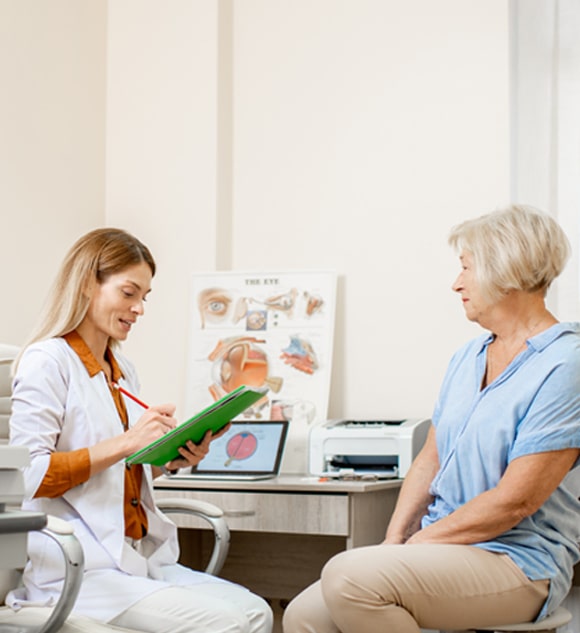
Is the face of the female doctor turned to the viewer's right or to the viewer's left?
to the viewer's right

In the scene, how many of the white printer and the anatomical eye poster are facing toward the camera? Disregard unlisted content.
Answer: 2

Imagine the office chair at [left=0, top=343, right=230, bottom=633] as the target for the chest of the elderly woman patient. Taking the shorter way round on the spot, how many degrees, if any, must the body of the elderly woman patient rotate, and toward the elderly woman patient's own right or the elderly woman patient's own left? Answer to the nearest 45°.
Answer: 0° — they already face it

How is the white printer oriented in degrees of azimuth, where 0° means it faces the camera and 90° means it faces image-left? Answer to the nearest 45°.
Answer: approximately 0°

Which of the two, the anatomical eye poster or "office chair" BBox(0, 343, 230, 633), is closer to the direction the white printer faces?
the office chair

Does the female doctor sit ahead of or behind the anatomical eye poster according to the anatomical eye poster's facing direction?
ahead

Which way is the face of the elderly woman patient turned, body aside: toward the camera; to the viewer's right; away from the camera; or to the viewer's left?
to the viewer's left
